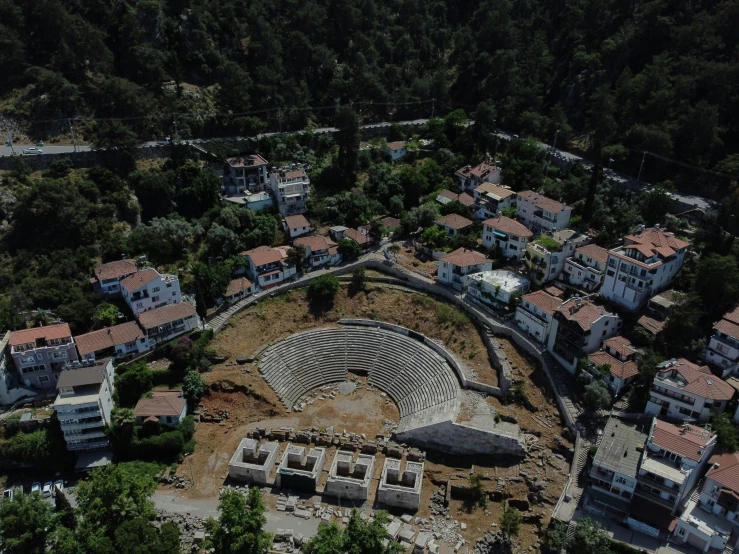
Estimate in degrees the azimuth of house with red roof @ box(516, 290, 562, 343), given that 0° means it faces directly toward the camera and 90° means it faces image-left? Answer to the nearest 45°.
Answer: approximately 45°

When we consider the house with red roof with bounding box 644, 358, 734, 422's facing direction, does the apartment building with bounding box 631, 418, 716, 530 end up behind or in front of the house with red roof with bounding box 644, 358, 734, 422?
in front

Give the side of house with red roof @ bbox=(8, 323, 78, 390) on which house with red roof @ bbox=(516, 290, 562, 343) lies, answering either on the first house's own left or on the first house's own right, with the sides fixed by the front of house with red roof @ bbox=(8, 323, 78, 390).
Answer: on the first house's own left

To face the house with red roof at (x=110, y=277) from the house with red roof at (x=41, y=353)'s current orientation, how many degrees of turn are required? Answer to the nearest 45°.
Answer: approximately 135° to its left

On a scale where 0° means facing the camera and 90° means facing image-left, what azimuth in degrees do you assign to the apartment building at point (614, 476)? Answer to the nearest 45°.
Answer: approximately 0°

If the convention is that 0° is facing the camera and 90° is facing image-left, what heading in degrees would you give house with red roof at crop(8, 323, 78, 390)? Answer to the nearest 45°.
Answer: approximately 0°

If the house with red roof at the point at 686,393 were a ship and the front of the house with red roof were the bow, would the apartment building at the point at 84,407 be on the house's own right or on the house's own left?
on the house's own right
